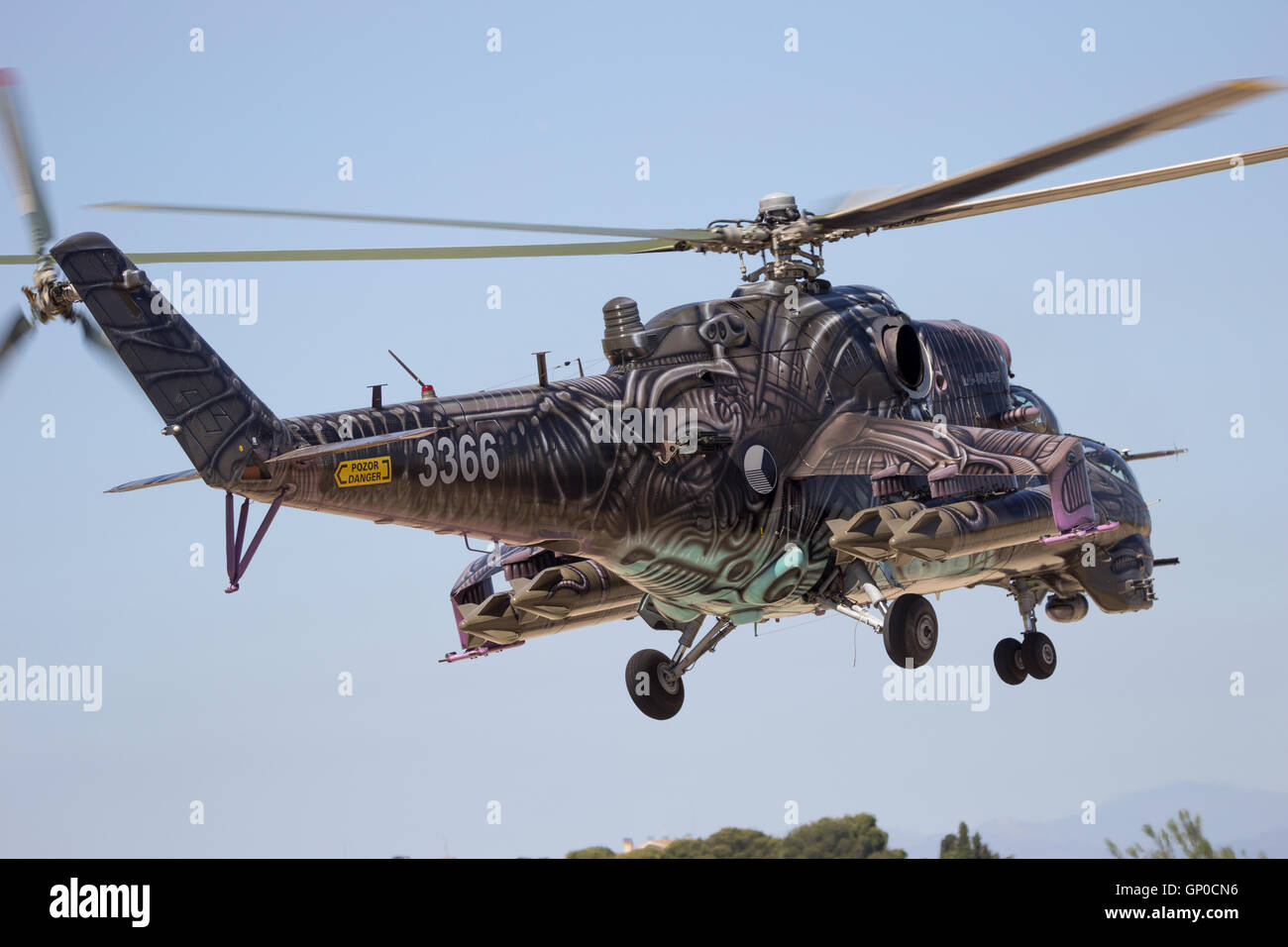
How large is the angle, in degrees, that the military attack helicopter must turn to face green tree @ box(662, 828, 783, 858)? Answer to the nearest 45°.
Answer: approximately 45° to its left

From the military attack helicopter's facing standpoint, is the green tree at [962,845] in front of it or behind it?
in front

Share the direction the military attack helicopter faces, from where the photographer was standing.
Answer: facing away from the viewer and to the right of the viewer

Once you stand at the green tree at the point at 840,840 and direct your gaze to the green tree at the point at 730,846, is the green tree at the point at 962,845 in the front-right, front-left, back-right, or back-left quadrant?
back-left

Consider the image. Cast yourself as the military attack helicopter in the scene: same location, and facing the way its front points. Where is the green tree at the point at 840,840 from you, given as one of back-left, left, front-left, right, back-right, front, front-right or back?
front-left
